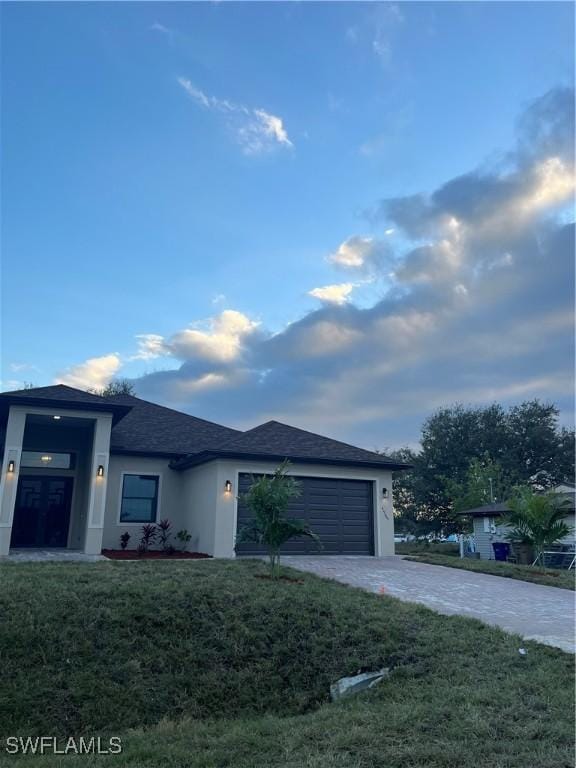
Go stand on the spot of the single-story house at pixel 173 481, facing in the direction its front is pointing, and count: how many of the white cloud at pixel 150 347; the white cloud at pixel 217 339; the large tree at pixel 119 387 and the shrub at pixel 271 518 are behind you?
3

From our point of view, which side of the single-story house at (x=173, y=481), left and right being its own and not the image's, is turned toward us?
front

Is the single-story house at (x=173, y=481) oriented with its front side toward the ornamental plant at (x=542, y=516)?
no

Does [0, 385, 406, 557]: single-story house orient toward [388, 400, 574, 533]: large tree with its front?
no

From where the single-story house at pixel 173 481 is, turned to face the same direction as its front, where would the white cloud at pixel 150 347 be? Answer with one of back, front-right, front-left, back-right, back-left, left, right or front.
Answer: back

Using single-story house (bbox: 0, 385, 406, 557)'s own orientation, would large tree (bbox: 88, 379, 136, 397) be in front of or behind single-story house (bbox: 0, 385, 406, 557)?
behind

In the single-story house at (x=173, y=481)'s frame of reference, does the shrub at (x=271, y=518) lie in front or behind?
in front

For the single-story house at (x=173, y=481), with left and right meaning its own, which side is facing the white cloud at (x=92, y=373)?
back

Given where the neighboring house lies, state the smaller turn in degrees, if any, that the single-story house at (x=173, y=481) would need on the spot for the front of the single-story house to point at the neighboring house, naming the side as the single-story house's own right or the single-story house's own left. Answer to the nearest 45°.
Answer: approximately 135° to the single-story house's own left

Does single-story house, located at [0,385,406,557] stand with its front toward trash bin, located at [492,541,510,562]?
no

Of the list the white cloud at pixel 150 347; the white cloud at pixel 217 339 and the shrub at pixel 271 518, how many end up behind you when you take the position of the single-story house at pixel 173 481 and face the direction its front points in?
2

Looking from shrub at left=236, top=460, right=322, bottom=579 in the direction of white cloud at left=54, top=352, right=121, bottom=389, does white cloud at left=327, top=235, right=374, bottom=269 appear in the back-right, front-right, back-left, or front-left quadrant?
front-right
